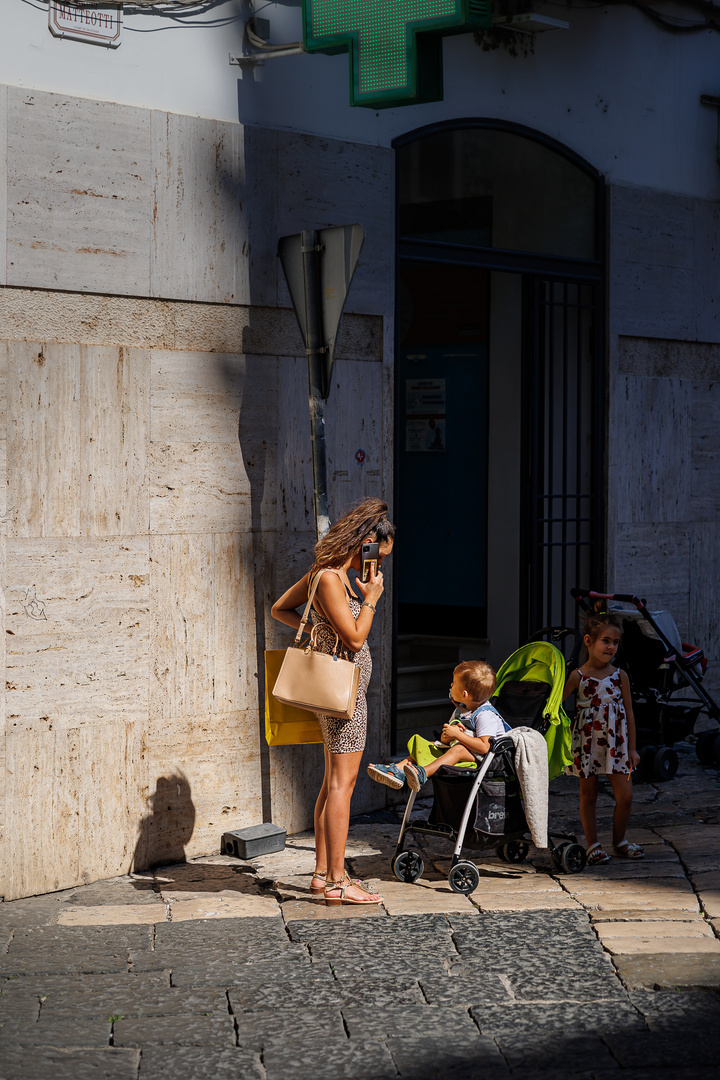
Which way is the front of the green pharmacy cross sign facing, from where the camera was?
facing the viewer and to the left of the viewer

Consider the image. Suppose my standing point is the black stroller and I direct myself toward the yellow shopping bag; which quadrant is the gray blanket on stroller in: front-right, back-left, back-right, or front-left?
front-left

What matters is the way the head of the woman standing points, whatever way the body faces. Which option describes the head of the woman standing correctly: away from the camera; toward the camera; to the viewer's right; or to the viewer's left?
to the viewer's right

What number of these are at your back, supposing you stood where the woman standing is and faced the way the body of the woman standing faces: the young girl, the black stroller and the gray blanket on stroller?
0

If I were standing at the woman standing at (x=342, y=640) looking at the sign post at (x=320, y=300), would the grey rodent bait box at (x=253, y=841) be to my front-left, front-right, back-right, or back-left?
front-left

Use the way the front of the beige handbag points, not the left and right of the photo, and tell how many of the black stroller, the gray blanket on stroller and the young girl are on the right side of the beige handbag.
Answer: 0

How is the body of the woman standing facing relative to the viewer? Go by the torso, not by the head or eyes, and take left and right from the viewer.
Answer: facing to the right of the viewer

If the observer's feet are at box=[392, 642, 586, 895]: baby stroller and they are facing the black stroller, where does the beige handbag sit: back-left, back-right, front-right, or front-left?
back-left

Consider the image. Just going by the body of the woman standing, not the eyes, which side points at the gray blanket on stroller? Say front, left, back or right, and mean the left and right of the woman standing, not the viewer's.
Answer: front

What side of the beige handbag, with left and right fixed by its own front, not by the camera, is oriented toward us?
front

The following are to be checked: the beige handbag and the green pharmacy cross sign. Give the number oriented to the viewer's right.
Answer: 0
